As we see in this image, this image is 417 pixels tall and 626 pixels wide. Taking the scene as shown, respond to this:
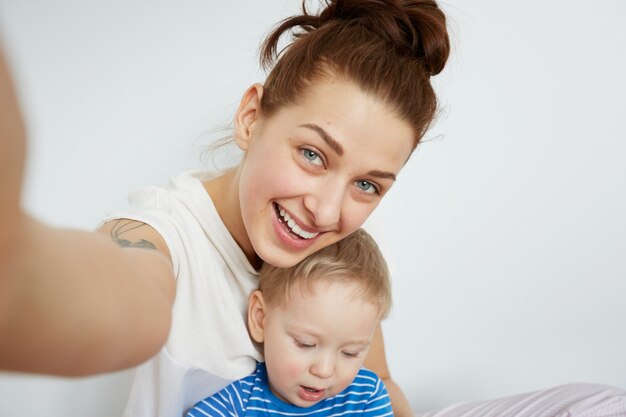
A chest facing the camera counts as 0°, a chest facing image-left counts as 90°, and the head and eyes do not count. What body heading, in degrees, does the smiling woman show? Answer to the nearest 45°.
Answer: approximately 315°
